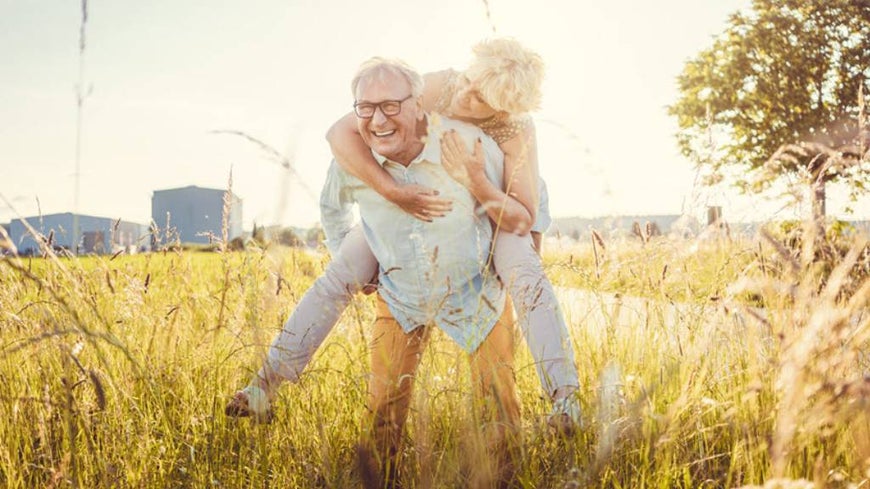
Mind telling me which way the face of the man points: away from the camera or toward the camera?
toward the camera

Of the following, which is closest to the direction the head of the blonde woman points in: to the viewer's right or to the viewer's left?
to the viewer's left

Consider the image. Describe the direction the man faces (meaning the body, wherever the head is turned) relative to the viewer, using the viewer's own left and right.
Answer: facing the viewer

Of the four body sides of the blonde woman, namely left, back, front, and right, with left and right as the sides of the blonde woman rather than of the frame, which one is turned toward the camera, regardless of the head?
front

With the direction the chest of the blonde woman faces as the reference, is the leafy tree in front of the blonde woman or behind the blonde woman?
behind

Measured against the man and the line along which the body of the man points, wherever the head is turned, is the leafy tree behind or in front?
behind
